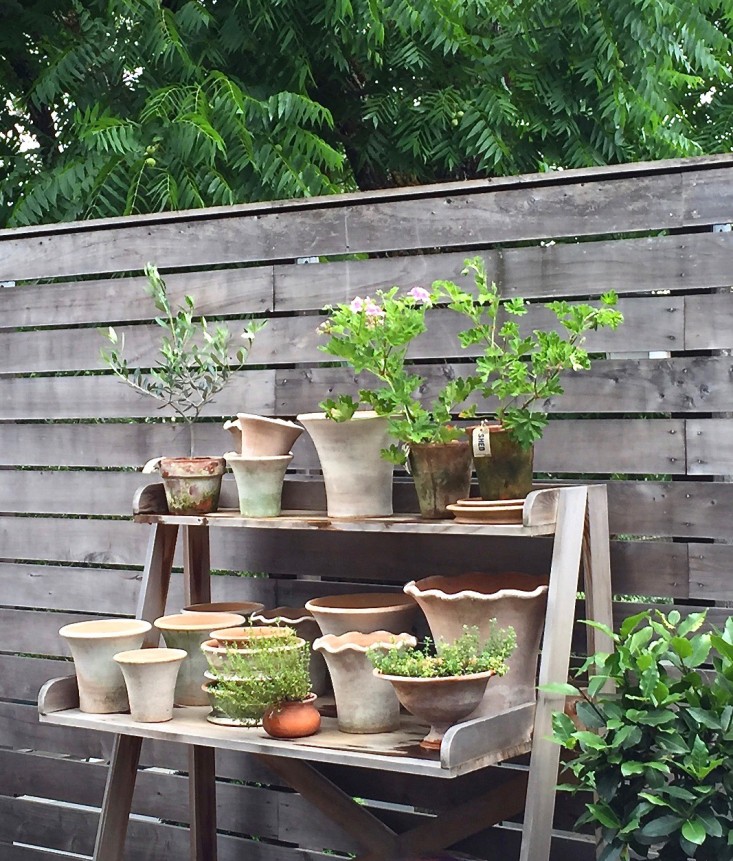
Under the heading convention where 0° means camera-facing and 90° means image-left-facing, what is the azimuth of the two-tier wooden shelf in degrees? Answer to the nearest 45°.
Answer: approximately 45°
